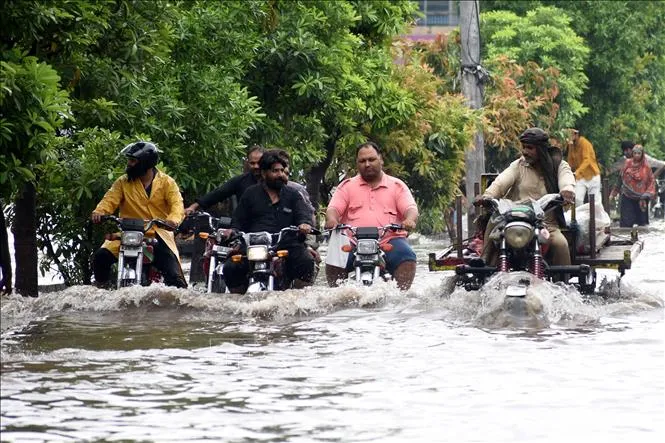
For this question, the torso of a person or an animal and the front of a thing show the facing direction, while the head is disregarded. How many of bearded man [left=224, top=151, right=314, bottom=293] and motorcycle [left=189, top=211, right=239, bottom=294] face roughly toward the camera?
2

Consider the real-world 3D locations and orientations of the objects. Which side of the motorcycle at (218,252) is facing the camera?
front

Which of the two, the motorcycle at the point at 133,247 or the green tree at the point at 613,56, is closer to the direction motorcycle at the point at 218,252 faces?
the motorcycle

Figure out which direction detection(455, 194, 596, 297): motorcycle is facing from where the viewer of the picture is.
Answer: facing the viewer

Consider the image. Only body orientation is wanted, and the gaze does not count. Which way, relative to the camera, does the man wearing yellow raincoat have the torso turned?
toward the camera

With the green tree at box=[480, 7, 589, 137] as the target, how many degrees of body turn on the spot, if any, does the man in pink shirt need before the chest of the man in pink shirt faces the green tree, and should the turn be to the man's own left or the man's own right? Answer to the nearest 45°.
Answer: approximately 180°

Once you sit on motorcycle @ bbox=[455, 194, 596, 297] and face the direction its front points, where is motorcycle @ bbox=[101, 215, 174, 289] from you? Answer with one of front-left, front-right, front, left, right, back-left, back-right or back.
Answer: right

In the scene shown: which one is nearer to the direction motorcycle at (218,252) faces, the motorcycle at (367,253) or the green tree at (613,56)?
the motorcycle

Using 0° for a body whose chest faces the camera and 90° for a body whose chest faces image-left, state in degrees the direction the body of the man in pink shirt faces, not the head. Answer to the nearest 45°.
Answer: approximately 0°

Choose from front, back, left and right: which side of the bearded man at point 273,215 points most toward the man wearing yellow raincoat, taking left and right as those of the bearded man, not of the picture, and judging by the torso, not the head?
right
